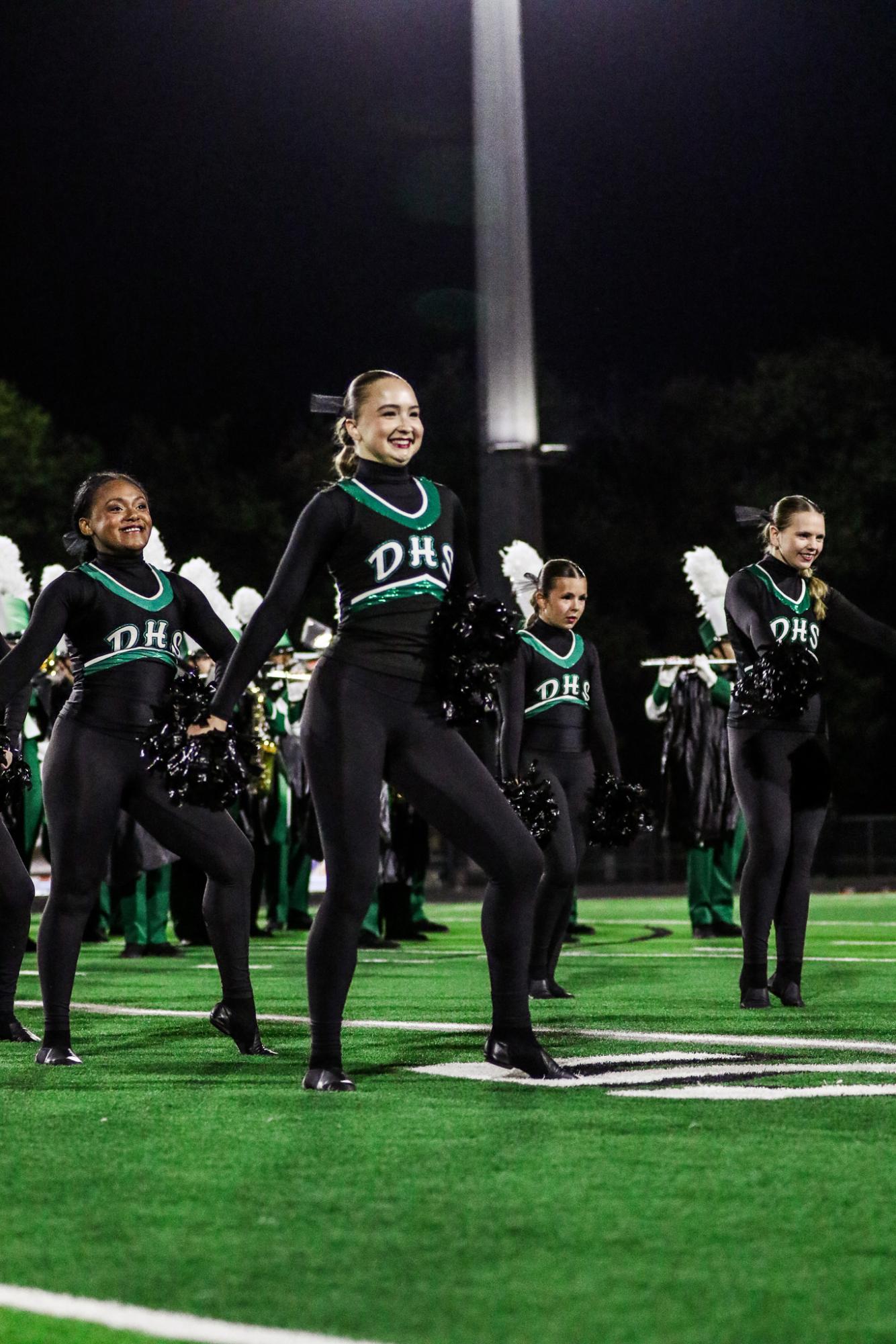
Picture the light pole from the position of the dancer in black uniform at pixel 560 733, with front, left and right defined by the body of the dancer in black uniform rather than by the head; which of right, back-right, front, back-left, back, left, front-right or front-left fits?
back-left

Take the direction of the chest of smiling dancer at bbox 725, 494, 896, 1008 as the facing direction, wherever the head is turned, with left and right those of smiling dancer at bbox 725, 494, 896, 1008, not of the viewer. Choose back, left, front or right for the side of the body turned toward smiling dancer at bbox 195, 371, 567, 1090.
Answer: right

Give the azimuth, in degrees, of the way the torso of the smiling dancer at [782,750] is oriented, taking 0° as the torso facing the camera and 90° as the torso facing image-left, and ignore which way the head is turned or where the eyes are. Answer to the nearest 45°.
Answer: approximately 315°

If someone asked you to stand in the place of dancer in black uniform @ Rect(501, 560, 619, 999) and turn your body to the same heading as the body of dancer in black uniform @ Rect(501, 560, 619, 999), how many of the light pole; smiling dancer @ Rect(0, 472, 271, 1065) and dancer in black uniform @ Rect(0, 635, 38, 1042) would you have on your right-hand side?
2

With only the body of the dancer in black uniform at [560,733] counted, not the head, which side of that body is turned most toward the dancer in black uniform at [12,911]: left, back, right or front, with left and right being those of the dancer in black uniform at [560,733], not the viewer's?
right

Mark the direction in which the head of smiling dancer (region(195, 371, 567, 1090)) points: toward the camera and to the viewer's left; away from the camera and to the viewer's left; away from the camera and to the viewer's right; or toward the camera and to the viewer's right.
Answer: toward the camera and to the viewer's right

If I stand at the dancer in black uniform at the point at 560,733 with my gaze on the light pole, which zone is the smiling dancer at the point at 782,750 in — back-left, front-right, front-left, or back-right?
back-right

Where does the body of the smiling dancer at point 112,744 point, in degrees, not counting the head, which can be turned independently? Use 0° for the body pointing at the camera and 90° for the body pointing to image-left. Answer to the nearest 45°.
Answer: approximately 315°
